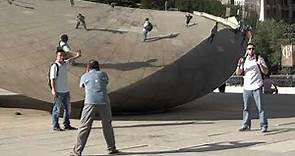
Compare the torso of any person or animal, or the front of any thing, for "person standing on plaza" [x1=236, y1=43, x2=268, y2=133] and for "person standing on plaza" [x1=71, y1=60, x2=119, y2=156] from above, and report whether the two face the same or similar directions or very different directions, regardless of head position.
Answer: very different directions

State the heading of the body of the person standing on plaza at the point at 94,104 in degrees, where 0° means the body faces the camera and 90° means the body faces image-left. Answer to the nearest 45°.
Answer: approximately 180°

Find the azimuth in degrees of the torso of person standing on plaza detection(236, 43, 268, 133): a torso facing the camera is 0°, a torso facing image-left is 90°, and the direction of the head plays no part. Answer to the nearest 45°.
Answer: approximately 0°

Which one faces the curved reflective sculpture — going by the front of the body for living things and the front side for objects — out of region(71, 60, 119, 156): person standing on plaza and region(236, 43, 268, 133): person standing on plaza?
region(71, 60, 119, 156): person standing on plaza

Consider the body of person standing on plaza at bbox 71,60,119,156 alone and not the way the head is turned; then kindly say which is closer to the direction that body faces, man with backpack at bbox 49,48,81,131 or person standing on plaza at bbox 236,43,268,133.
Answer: the man with backpack

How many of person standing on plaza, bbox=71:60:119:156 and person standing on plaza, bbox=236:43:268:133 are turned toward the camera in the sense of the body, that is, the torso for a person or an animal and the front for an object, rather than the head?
1

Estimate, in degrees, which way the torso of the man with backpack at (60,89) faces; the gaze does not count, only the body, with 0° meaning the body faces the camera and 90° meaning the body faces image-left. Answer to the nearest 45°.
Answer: approximately 315°

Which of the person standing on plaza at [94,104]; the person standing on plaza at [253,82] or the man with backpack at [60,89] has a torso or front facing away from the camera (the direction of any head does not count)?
the person standing on plaza at [94,104]

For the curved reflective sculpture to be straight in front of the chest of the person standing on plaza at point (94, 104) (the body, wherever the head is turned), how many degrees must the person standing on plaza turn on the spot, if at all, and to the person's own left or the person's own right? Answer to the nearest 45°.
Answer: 0° — they already face it

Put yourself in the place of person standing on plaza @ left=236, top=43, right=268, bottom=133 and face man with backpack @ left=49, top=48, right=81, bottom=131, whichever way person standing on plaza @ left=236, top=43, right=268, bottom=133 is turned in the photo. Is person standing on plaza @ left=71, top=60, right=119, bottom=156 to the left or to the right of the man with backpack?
left

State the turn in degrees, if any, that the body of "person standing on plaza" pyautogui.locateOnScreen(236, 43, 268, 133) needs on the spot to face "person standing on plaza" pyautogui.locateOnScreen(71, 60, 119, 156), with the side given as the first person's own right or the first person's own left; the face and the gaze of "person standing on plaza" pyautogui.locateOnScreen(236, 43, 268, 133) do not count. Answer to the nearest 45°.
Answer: approximately 45° to the first person's own right

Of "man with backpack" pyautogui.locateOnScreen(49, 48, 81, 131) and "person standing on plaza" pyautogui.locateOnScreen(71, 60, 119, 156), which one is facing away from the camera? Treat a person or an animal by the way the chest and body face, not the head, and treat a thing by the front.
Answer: the person standing on plaza
